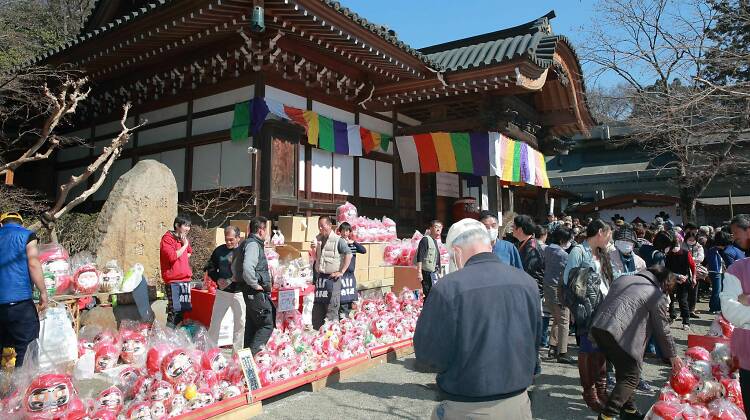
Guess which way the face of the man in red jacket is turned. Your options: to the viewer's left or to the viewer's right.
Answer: to the viewer's right

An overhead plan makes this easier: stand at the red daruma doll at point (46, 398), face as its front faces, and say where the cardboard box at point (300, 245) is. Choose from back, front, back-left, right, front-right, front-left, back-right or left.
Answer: back-left

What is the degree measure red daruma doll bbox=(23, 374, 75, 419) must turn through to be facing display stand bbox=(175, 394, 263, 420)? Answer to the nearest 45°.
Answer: approximately 90° to its left

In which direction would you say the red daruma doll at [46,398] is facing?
toward the camera

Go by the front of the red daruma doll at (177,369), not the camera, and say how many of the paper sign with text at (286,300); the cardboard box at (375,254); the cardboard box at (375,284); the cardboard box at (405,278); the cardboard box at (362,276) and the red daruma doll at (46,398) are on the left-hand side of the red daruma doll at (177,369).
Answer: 5

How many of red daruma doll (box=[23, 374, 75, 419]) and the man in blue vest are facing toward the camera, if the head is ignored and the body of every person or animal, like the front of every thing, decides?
1

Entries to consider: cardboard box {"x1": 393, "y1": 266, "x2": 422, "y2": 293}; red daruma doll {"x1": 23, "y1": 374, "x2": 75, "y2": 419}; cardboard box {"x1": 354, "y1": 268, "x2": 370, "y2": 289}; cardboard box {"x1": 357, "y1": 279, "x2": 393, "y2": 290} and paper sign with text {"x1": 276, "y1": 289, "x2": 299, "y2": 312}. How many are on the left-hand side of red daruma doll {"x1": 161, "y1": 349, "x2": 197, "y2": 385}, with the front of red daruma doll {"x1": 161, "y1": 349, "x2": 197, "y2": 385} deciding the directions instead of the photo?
4

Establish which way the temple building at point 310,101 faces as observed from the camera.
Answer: facing the viewer and to the right of the viewer

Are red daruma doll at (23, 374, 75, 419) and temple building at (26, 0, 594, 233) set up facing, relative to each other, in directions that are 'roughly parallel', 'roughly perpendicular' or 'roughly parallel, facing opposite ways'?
roughly parallel

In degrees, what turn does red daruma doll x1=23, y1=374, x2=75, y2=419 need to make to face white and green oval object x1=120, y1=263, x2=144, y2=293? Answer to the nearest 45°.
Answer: approximately 180°
